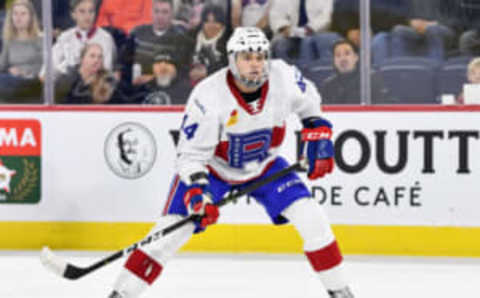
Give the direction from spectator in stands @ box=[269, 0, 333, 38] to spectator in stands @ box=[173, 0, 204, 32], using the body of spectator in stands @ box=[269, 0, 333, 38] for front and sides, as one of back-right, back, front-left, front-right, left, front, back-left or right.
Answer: right

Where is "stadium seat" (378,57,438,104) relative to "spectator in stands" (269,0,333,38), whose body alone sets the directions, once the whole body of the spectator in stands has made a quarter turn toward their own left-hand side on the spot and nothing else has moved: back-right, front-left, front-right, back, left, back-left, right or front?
front

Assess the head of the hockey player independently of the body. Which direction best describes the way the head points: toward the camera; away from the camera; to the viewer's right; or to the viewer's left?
toward the camera

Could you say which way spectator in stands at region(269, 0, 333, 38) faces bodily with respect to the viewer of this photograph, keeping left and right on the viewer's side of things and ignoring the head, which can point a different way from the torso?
facing the viewer

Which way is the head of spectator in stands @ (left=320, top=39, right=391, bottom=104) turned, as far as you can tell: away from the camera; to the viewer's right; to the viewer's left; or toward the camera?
toward the camera

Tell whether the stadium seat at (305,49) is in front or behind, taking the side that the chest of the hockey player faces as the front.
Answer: behind

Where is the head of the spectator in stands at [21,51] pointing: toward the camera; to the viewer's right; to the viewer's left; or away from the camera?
toward the camera

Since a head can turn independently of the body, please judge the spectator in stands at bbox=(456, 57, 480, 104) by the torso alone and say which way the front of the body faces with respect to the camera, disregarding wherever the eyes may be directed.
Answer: toward the camera

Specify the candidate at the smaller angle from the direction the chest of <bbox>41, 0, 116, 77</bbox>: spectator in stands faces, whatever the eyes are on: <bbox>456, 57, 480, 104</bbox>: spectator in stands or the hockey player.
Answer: the hockey player

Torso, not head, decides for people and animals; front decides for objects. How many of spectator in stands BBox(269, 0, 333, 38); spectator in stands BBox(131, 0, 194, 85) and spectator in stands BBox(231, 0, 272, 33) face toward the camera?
3

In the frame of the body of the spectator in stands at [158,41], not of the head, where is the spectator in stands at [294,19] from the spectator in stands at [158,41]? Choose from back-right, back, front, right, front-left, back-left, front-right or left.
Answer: left

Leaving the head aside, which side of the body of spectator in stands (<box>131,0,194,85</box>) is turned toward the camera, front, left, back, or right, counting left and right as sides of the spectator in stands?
front
